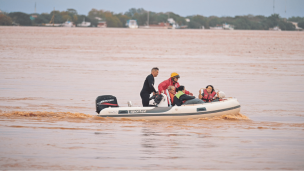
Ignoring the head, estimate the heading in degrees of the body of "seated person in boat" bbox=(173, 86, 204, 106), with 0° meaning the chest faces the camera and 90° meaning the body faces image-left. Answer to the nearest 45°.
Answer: approximately 270°

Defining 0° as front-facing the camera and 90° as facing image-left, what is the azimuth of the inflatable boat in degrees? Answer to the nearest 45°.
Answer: approximately 270°
